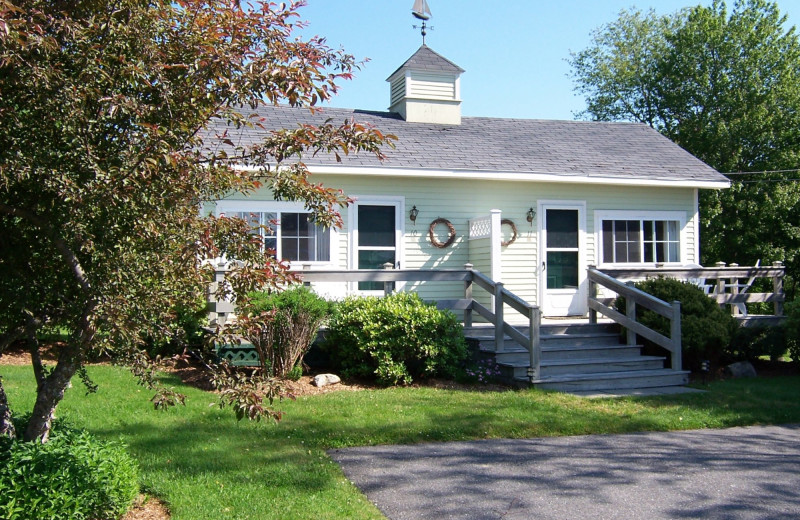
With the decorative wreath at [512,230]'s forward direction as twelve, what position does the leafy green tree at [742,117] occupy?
The leafy green tree is roughly at 7 o'clock from the decorative wreath.

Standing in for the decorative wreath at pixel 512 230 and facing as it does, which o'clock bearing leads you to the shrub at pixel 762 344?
The shrub is roughly at 9 o'clock from the decorative wreath.

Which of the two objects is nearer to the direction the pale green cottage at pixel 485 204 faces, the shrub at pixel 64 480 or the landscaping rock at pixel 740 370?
the shrub

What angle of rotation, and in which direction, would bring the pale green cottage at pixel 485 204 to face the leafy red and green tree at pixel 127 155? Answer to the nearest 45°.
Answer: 0° — it already faces it

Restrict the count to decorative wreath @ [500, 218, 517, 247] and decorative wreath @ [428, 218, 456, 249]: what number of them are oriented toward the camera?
2

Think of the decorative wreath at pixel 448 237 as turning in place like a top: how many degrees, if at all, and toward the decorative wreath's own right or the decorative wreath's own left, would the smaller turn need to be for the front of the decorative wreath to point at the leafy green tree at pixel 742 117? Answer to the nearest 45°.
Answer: approximately 135° to the decorative wreath's own left

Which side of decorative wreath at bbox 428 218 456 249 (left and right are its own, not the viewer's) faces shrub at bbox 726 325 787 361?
left

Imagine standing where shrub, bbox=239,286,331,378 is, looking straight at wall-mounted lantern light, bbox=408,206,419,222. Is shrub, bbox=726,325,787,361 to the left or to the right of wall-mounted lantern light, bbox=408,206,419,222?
right
